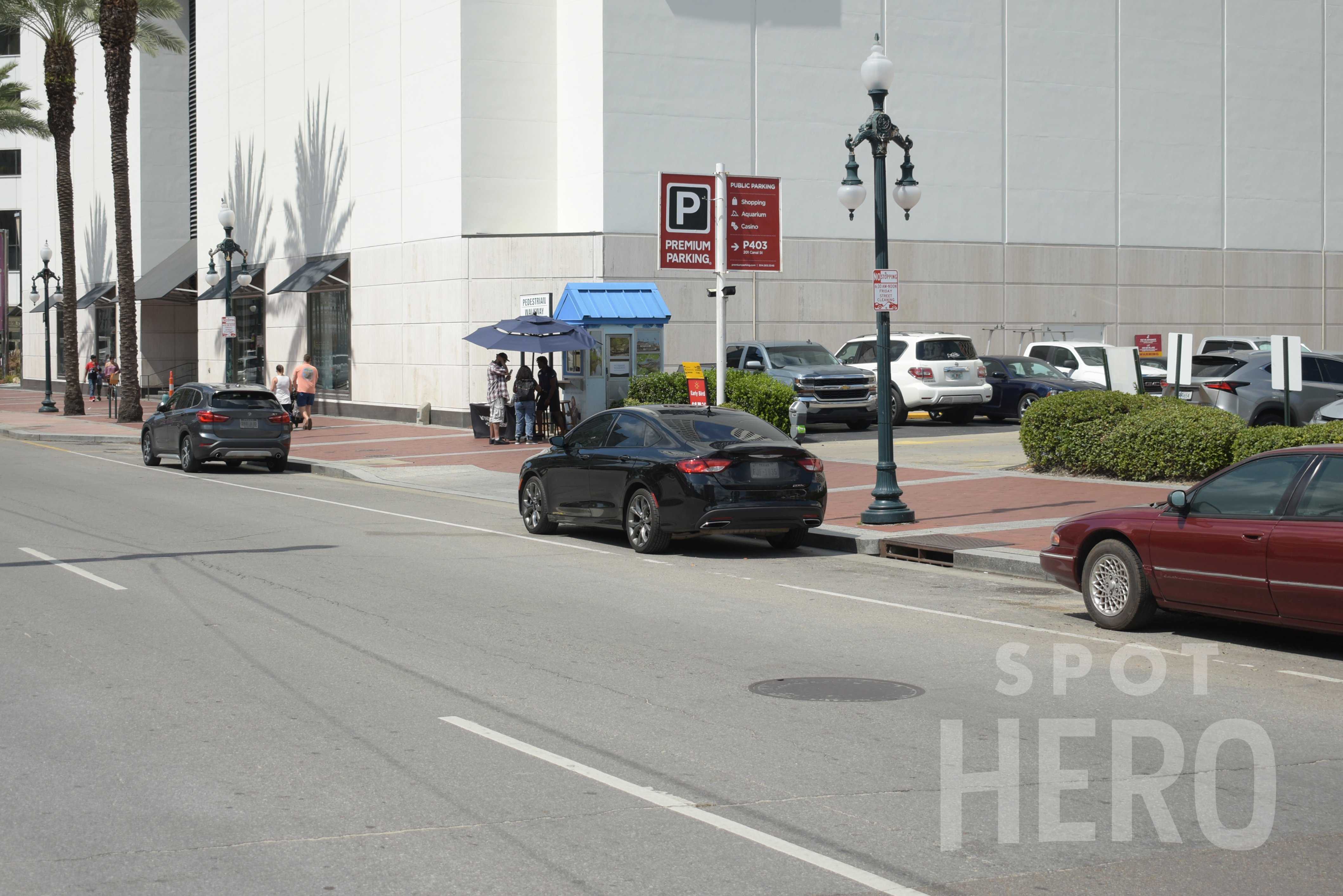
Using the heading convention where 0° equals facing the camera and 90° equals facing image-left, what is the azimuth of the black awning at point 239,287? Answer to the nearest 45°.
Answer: approximately 45°

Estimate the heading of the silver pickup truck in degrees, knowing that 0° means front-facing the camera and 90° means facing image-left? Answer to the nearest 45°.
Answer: approximately 315°

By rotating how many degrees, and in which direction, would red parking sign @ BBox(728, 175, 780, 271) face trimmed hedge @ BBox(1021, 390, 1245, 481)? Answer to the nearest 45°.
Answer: approximately 45° to its left

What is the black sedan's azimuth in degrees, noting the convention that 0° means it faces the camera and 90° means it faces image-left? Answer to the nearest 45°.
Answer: approximately 135°

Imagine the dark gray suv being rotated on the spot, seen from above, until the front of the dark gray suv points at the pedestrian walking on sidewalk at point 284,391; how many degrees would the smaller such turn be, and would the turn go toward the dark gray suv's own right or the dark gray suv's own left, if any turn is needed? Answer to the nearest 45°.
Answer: approximately 45° to the dark gray suv's own right

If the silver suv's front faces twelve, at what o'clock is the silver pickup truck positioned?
The silver pickup truck is roughly at 8 o'clock from the silver suv.

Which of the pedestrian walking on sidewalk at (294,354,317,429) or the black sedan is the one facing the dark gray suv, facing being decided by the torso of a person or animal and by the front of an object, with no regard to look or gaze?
the black sedan
